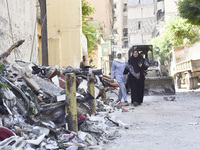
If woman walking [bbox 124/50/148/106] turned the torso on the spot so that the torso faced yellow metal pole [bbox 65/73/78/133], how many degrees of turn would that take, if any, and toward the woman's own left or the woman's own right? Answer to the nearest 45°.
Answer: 0° — they already face it

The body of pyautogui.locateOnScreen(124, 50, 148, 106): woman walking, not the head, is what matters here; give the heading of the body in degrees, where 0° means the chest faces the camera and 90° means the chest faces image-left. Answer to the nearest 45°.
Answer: approximately 0°
